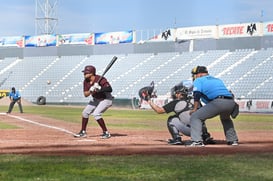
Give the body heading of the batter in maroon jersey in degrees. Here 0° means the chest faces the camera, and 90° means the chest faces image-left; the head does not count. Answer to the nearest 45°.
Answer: approximately 45°

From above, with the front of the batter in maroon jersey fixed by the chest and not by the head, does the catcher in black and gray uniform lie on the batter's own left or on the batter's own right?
on the batter's own left
